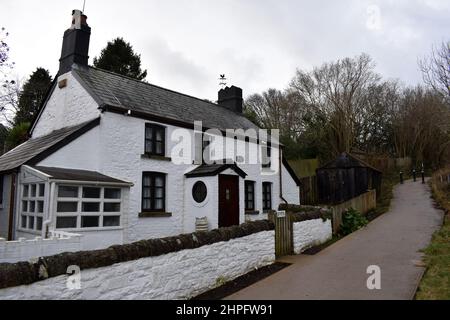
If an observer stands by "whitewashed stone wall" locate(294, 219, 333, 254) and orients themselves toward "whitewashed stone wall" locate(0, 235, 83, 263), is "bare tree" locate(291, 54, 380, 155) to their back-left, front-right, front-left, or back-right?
back-right

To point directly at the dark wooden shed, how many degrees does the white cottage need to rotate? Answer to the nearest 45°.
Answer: approximately 90° to its left

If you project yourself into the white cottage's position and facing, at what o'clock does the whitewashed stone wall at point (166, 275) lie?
The whitewashed stone wall is roughly at 1 o'clock from the white cottage.

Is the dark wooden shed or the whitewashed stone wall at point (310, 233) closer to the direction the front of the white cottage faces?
the whitewashed stone wall

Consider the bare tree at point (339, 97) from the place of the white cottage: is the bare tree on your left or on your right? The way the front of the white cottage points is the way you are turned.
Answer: on your left

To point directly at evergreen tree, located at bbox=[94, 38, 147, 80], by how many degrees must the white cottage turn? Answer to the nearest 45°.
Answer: approximately 135° to its left

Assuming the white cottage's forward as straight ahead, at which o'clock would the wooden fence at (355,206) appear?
The wooden fence is roughly at 10 o'clock from the white cottage.

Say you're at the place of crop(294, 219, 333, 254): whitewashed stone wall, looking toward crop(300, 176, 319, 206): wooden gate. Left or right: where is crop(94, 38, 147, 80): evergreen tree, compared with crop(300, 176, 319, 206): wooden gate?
left

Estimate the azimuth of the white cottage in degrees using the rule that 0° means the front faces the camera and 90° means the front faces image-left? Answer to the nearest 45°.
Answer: approximately 315°

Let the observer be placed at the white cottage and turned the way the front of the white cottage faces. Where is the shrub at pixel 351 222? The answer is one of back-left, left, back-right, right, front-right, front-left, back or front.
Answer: front-left

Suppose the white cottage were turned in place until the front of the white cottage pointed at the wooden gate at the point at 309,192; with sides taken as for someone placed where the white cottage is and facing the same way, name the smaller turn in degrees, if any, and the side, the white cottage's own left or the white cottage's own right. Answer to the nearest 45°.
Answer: approximately 90° to the white cottage's own left

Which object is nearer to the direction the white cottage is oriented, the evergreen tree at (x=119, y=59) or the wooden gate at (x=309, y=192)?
the wooden gate
